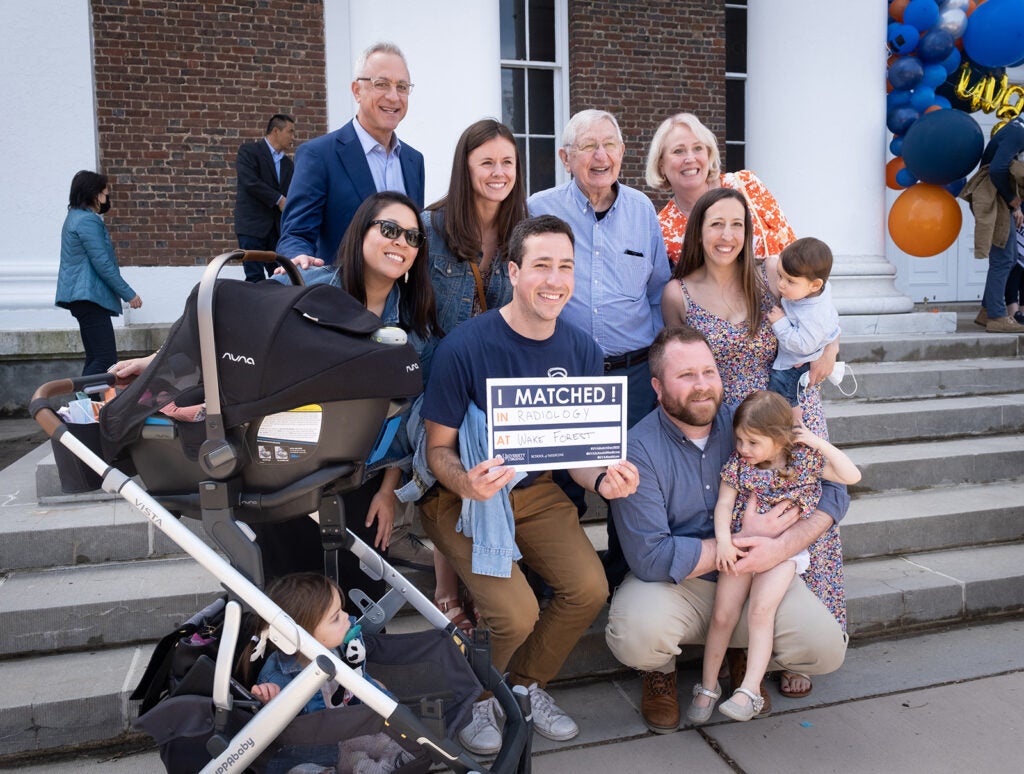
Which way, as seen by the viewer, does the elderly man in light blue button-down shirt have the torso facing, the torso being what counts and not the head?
toward the camera

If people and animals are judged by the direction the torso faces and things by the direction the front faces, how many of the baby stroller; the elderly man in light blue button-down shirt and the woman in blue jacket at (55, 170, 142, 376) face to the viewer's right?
2

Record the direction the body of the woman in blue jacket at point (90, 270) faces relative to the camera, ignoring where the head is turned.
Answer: to the viewer's right

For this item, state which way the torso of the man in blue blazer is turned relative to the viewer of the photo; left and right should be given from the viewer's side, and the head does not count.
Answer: facing the viewer and to the right of the viewer

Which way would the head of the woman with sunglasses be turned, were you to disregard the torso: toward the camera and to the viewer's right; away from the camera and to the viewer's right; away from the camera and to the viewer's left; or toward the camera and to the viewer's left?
toward the camera and to the viewer's right

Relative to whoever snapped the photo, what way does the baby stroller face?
facing to the right of the viewer

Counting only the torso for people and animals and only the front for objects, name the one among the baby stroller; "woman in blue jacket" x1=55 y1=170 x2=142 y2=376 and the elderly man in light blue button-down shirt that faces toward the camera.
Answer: the elderly man in light blue button-down shirt

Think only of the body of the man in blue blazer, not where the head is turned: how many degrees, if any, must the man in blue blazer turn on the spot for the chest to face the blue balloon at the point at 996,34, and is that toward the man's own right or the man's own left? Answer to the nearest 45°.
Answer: approximately 90° to the man's own left

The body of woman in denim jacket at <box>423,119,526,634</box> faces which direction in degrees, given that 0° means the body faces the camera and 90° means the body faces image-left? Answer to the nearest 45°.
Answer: approximately 315°
